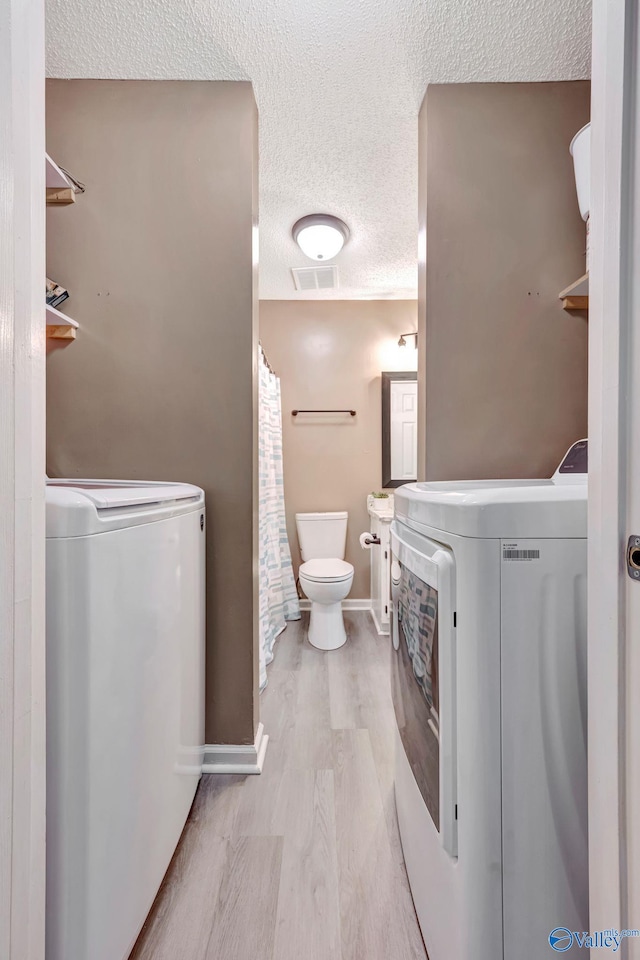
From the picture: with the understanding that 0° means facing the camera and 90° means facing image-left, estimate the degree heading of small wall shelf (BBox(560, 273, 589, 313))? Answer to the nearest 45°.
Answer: approximately 90°

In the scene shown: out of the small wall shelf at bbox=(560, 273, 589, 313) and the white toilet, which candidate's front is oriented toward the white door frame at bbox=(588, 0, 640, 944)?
the white toilet

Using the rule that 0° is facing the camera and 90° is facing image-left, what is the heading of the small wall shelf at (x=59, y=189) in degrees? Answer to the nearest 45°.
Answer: approximately 270°

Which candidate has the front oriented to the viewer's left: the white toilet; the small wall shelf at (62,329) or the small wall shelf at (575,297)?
the small wall shelf at (575,297)

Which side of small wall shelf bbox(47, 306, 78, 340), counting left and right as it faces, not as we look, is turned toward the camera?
right

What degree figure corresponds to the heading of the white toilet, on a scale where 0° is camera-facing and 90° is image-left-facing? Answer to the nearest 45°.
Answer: approximately 0°
